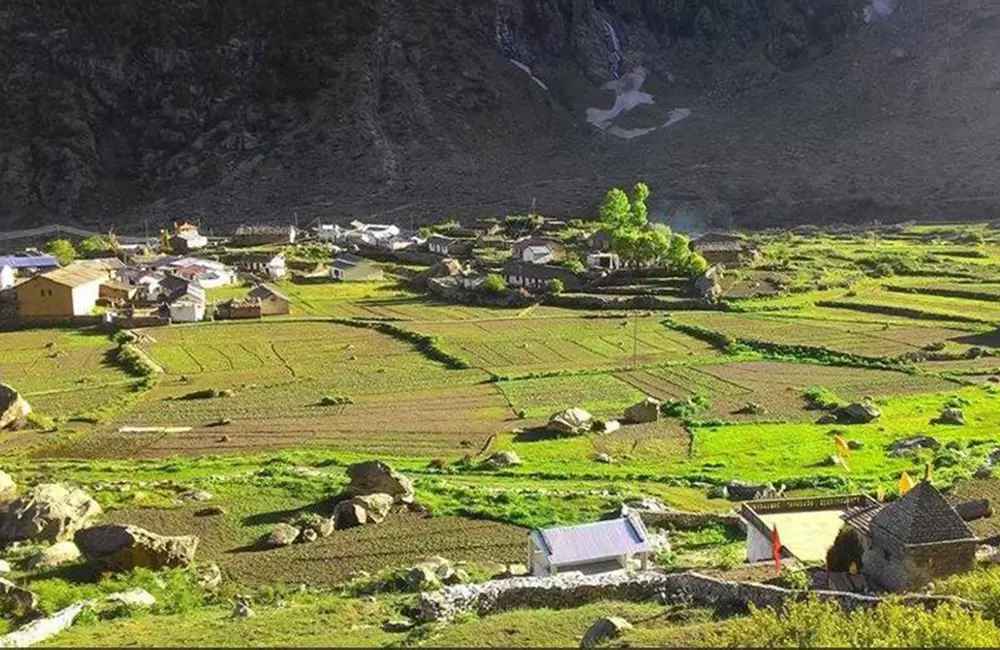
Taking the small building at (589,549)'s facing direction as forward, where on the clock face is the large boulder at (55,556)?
The large boulder is roughly at 3 o'clock from the small building.

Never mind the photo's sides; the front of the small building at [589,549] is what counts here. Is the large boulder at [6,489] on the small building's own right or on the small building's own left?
on the small building's own right

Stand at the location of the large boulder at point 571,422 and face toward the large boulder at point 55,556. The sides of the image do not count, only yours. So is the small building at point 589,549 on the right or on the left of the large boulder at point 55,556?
left

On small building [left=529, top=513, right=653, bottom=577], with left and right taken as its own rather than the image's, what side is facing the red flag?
left

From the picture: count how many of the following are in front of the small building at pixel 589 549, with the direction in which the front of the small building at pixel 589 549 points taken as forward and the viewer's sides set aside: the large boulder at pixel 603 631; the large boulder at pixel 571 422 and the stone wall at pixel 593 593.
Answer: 2

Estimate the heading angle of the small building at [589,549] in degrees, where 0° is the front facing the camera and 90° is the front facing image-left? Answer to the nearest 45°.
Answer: approximately 0°

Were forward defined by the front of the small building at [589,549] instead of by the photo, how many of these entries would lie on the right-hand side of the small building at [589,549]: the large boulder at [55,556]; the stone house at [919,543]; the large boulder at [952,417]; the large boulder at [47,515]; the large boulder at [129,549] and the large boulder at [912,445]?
3

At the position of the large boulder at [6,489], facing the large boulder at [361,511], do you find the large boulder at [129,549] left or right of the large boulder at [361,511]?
right

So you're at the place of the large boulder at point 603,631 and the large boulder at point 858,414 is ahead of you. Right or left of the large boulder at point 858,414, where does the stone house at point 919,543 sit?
right

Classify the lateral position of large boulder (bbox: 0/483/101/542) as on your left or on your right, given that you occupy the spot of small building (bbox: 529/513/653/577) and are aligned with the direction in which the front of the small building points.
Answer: on your right

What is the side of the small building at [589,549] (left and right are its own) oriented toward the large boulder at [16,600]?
right

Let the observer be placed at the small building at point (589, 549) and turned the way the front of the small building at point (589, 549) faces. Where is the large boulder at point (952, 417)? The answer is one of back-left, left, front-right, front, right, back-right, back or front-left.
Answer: back-left

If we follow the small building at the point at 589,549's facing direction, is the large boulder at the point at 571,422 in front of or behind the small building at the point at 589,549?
behind

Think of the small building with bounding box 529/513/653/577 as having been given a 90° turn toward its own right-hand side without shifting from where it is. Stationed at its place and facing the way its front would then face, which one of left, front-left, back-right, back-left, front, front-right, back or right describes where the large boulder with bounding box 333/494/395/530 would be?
front-right

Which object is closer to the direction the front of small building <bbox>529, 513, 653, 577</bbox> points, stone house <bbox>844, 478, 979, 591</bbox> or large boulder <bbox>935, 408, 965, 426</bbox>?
the stone house

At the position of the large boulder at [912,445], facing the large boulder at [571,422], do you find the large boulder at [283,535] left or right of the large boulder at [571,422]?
left

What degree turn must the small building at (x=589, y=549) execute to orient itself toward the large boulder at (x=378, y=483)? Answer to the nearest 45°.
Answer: approximately 135° to its right

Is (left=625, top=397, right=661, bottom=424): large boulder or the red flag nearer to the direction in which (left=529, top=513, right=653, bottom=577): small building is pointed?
the red flag

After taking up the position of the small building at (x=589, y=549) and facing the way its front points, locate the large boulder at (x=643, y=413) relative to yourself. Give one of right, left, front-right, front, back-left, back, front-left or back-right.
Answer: back
